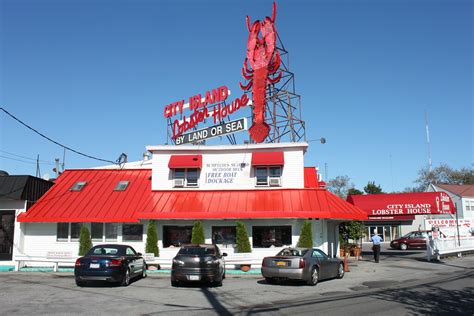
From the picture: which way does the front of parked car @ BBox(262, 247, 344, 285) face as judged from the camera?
facing away from the viewer and to the right of the viewer

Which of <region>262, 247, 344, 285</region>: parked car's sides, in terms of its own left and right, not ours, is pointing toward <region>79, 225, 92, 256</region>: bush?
left

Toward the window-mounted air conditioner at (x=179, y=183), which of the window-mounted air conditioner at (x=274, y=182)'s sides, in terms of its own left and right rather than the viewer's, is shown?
right

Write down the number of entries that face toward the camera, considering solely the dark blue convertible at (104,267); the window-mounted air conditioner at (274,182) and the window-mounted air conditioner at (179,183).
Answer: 2

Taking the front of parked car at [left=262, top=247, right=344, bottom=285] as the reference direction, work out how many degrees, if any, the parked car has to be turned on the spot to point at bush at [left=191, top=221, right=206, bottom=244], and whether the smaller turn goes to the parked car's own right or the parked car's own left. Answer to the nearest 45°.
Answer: approximately 90° to the parked car's own left

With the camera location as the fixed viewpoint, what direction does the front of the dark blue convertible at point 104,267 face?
facing away from the viewer and to the right of the viewer

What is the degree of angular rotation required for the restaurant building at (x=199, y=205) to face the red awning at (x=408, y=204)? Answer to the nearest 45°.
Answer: approximately 90° to its left

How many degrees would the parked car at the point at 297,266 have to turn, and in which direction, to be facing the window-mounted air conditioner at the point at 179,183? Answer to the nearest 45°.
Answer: approximately 90° to its left

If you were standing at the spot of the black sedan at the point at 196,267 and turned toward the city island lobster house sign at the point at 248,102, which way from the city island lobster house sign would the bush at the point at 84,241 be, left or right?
left

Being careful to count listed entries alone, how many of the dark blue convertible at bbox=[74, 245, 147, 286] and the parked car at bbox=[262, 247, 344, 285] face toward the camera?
0

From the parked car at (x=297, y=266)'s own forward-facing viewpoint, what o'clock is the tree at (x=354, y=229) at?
The tree is roughly at 11 o'clock from the parked car.

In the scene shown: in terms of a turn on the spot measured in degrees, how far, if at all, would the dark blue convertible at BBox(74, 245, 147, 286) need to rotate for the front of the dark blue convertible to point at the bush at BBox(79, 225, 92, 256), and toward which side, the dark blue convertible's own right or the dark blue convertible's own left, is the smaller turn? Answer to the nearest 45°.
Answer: approximately 45° to the dark blue convertible's own left

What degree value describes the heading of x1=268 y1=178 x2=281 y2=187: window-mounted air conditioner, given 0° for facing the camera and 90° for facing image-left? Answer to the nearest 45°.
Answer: approximately 0°

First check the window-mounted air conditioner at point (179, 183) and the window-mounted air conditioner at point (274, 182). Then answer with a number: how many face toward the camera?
2
